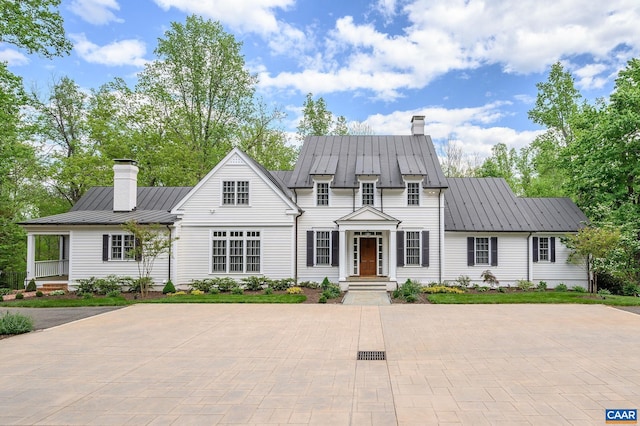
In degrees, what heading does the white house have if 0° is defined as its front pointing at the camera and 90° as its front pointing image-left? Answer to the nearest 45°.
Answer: approximately 0°

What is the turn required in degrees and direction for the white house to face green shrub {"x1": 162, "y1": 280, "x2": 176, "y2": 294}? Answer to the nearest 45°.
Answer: approximately 90° to its right

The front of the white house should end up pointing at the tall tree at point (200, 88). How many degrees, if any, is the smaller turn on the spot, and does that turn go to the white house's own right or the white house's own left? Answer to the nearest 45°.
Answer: approximately 135° to the white house's own right

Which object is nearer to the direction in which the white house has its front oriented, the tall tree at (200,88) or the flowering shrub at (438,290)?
the flowering shrub

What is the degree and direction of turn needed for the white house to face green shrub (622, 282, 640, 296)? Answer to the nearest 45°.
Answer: approximately 90° to its left

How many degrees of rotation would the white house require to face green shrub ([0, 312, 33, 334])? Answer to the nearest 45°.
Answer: approximately 45° to its right

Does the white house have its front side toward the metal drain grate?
yes

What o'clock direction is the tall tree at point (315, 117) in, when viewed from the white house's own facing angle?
The tall tree is roughly at 6 o'clock from the white house.

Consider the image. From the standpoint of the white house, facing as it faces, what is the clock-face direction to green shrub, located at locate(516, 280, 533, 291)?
The green shrub is roughly at 9 o'clock from the white house.
